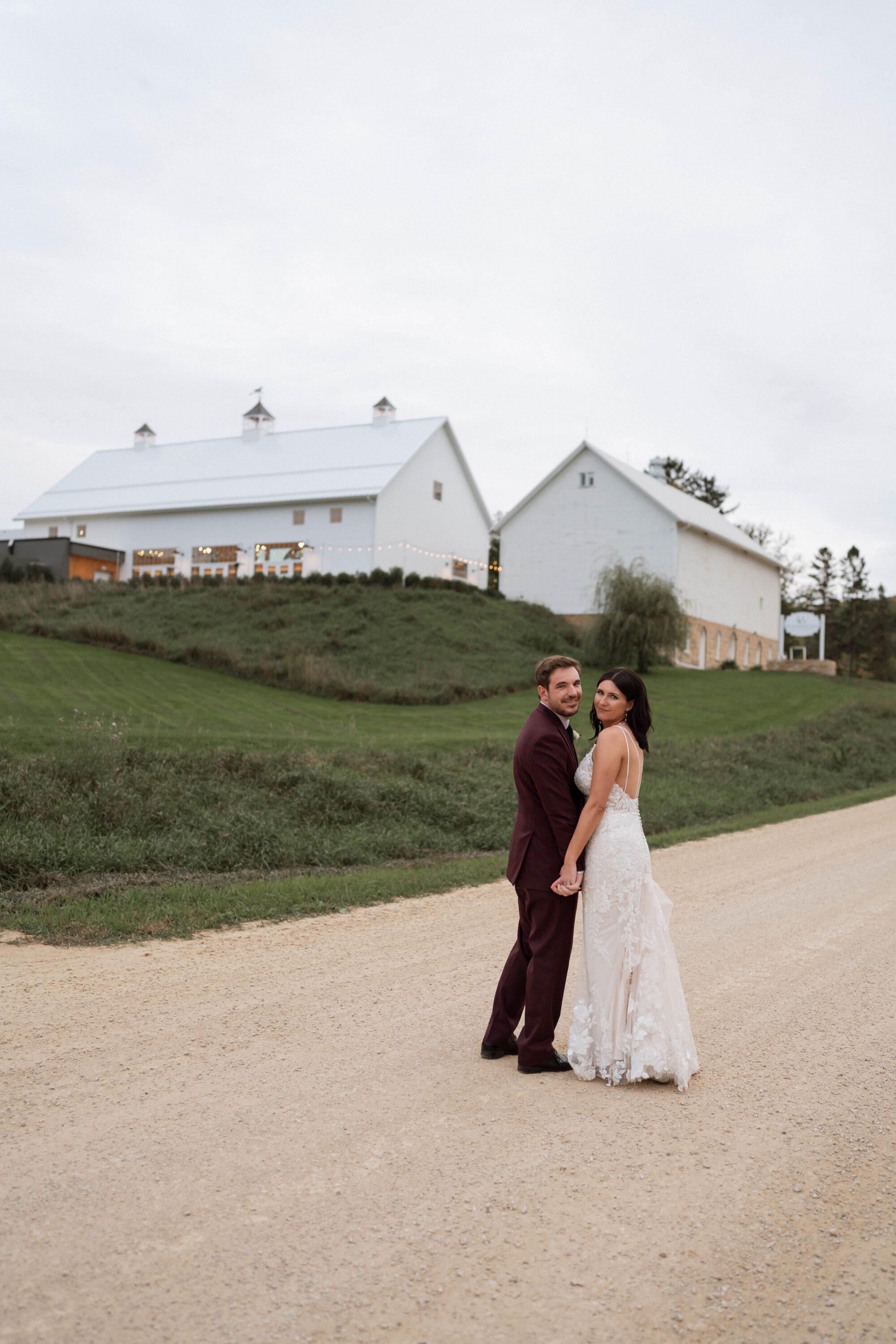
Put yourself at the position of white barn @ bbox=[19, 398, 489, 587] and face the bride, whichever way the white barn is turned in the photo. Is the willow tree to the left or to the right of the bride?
left

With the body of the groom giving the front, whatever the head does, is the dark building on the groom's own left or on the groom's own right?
on the groom's own left
